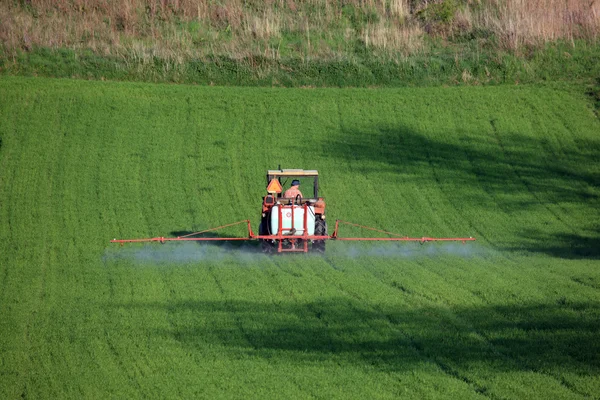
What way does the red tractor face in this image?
away from the camera
